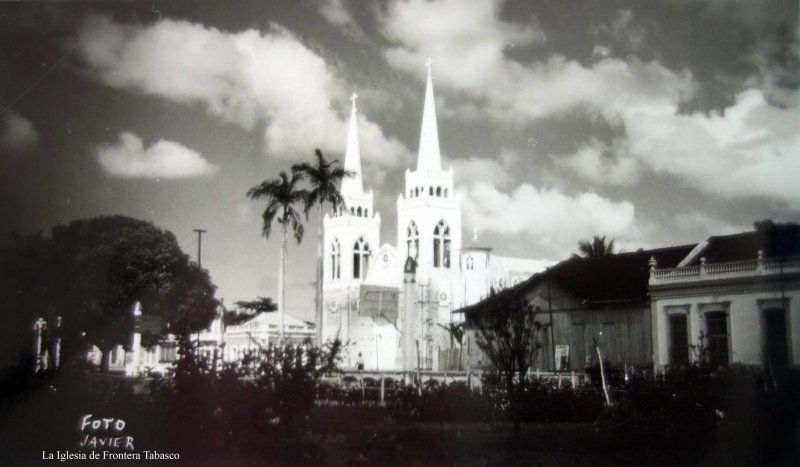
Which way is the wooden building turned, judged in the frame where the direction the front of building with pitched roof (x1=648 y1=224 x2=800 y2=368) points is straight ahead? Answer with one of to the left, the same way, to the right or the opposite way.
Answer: the same way

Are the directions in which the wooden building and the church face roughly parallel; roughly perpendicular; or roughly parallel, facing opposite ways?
roughly parallel

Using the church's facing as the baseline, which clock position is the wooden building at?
The wooden building is roughly at 10 o'clock from the church.

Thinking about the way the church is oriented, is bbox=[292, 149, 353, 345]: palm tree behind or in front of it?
in front

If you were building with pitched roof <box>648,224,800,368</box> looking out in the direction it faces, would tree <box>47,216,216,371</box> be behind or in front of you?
in front

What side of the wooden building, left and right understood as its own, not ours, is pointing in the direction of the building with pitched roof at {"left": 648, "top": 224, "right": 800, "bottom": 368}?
left

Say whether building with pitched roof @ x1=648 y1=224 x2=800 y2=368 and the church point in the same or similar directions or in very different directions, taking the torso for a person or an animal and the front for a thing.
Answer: same or similar directions

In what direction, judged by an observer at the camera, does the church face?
facing the viewer and to the left of the viewer

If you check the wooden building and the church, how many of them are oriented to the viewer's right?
0

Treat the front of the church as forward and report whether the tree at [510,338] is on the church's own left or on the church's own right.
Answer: on the church's own left

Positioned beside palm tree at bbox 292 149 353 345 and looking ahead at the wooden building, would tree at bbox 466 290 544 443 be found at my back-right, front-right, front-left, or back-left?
front-right
